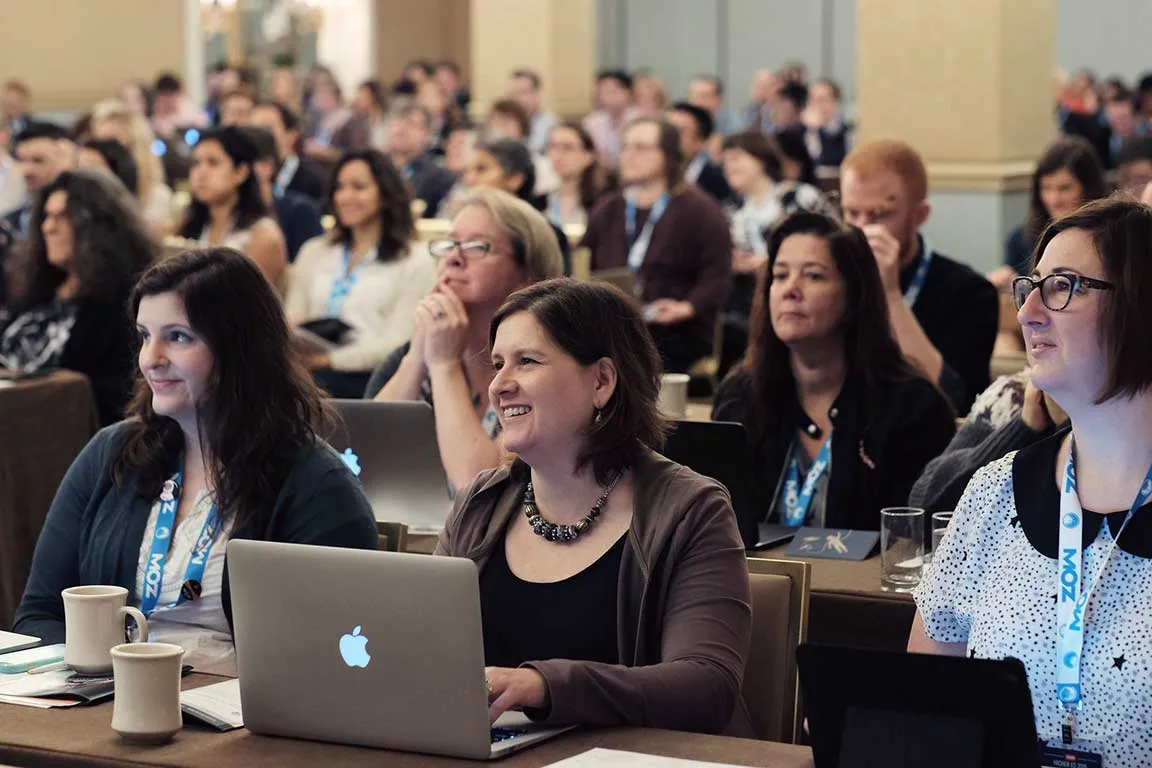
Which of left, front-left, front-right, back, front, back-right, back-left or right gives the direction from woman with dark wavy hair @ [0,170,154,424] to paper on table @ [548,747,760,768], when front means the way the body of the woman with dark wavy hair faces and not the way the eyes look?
front-left

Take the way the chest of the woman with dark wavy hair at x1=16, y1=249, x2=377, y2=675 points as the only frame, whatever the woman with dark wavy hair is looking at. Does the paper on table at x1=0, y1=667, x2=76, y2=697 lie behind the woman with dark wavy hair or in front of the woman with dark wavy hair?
in front

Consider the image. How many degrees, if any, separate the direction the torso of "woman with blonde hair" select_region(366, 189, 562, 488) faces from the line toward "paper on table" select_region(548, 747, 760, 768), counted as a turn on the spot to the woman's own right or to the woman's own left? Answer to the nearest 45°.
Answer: approximately 45° to the woman's own left

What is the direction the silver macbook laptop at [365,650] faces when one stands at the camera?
facing away from the viewer and to the right of the viewer

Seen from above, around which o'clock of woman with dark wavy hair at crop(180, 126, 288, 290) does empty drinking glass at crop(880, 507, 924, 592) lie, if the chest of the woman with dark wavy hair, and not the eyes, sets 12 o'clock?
The empty drinking glass is roughly at 10 o'clock from the woman with dark wavy hair.
